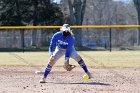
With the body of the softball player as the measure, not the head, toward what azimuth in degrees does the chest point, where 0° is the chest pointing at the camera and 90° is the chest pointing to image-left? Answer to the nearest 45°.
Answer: approximately 0°
